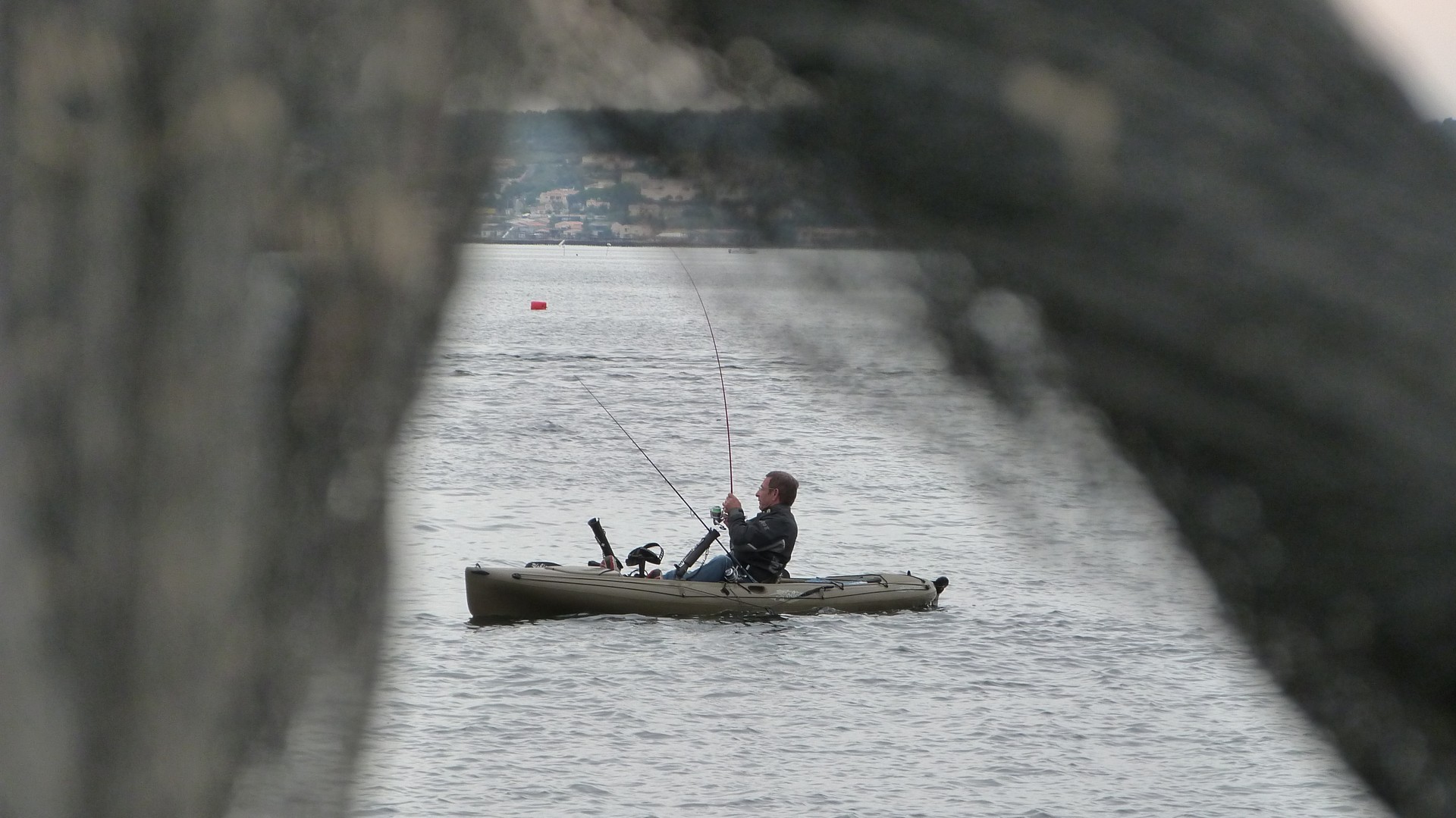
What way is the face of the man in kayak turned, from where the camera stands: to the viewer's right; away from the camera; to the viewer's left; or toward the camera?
to the viewer's left

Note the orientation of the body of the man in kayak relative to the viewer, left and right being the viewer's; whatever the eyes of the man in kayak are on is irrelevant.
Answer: facing to the left of the viewer

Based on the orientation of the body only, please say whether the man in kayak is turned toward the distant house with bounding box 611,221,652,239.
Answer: no

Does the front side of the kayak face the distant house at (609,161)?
no

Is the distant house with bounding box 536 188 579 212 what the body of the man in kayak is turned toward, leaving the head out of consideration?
no

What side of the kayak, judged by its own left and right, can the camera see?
left

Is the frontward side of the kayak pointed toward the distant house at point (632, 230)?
no
